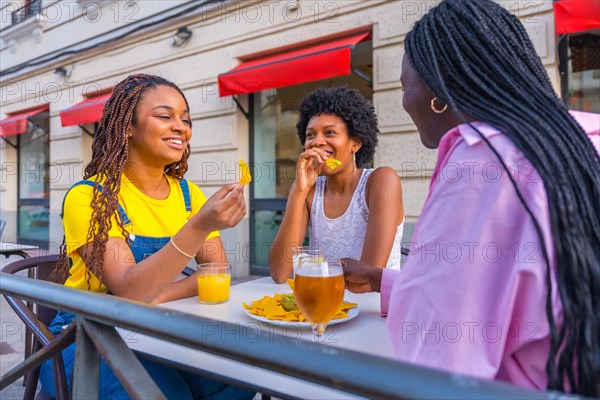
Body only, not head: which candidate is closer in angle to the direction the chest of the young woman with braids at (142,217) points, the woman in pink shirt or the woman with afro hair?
the woman in pink shirt

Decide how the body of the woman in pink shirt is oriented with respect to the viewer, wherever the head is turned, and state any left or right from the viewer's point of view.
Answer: facing away from the viewer and to the left of the viewer

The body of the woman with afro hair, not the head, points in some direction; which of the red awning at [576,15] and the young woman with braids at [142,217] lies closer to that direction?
the young woman with braids

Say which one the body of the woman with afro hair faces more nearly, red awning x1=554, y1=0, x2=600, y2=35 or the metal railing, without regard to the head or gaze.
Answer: the metal railing

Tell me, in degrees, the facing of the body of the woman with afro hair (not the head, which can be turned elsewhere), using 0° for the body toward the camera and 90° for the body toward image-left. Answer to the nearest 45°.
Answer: approximately 45°

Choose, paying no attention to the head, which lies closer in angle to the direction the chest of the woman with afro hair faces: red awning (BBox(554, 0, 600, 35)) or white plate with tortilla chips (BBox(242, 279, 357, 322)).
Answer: the white plate with tortilla chips

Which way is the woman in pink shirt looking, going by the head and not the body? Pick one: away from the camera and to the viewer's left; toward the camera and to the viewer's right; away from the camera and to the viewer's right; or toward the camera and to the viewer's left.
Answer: away from the camera and to the viewer's left

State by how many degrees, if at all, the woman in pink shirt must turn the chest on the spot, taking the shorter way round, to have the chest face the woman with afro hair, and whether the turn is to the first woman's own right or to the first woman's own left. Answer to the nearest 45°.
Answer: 0° — they already face them

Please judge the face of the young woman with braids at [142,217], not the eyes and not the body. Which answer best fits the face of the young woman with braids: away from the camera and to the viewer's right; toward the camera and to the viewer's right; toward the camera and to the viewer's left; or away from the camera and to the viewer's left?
toward the camera and to the viewer's right
